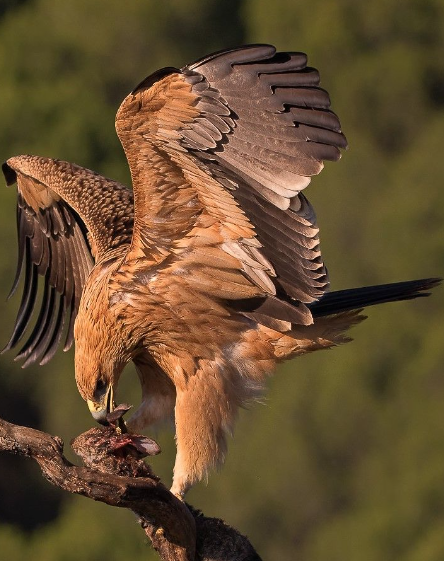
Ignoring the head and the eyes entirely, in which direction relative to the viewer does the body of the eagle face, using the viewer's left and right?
facing the viewer and to the left of the viewer
